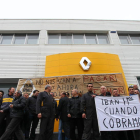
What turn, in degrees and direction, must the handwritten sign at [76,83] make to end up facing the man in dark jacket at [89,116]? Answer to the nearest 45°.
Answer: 0° — it already faces them

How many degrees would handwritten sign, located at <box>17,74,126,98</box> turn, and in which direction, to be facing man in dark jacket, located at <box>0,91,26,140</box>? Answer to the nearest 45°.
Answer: approximately 45° to its right

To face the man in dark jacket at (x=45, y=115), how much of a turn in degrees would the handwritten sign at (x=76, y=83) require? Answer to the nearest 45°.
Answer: approximately 45° to its right

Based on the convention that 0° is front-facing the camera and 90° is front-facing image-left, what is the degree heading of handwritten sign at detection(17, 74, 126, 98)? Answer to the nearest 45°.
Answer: approximately 0°
